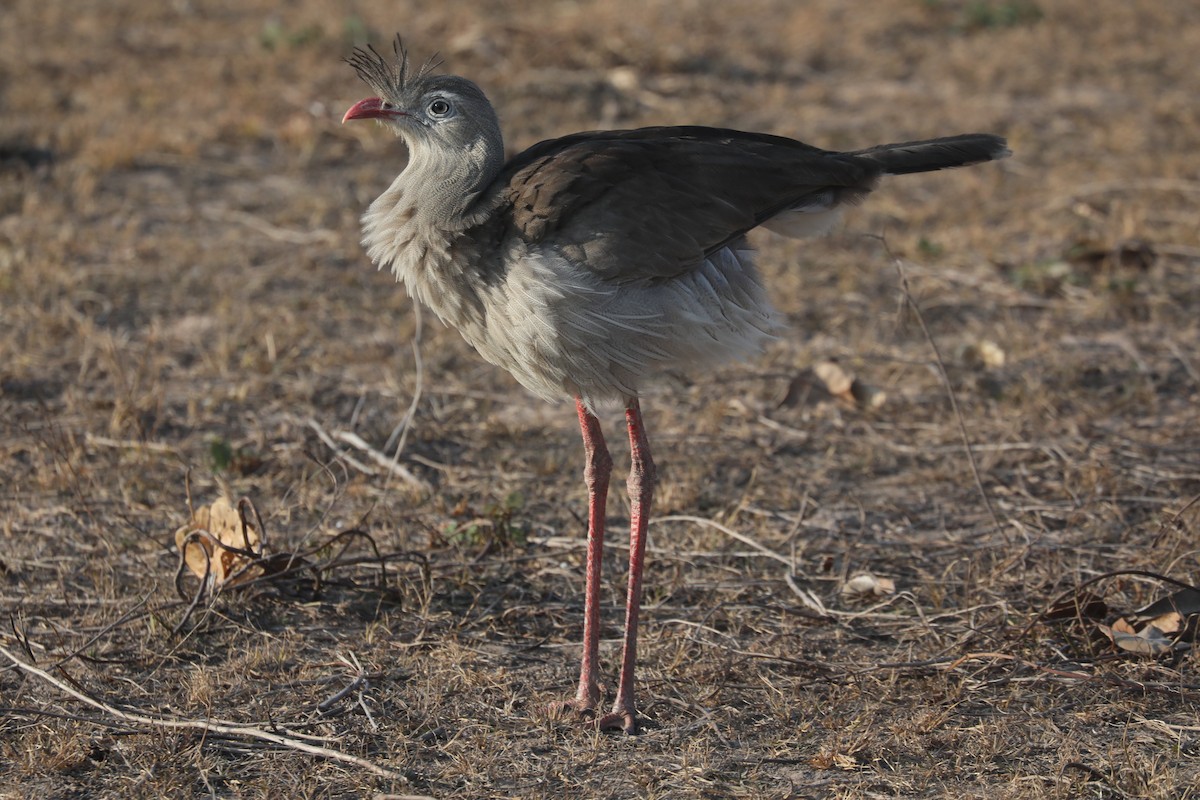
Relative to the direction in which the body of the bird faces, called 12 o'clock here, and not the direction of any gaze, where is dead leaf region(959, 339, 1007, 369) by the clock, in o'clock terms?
The dead leaf is roughly at 4 o'clock from the bird.

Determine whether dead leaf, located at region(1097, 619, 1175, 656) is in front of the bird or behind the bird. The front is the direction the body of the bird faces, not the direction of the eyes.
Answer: behind

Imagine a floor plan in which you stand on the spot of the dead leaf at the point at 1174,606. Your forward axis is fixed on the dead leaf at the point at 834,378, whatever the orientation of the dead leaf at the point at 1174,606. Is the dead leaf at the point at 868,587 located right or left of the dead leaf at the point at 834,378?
left

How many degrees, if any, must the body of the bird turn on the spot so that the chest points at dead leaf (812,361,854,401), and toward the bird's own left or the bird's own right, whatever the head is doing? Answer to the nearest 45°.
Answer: approximately 135° to the bird's own right

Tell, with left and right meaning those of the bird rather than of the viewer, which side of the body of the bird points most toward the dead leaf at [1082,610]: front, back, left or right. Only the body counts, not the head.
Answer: back

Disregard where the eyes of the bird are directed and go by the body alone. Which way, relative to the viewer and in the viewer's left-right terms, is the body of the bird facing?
facing to the left of the viewer

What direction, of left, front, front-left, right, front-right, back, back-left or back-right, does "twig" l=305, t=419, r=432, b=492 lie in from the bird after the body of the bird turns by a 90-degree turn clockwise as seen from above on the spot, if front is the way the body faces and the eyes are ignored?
front-left

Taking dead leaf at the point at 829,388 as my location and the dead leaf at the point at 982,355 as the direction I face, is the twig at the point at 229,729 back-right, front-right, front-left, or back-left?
back-right

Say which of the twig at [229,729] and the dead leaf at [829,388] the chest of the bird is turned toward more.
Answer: the twig
